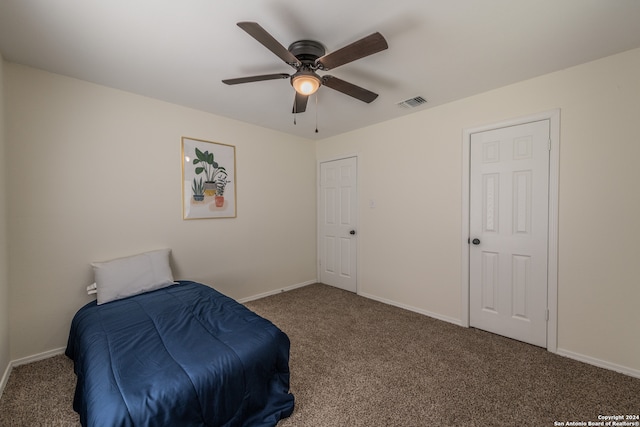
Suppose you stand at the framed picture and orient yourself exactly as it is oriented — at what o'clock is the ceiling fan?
The ceiling fan is roughly at 1 o'clock from the framed picture.

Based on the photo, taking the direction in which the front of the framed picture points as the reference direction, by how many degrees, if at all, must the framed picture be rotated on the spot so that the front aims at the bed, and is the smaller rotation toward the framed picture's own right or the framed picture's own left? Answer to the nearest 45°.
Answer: approximately 45° to the framed picture's own right

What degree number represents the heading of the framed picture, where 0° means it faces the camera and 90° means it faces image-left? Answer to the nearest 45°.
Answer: approximately 315°

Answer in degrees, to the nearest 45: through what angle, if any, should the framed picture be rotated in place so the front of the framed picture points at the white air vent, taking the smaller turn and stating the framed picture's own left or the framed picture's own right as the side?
0° — it already faces it

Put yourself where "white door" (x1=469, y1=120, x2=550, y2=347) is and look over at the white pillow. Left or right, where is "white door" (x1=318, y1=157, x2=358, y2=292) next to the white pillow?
right

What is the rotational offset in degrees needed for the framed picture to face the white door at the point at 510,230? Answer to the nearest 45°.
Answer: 0° — it already faces it

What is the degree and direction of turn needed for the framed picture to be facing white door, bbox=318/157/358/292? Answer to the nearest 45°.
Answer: approximately 45° to its left
